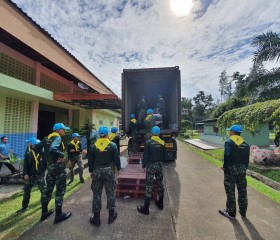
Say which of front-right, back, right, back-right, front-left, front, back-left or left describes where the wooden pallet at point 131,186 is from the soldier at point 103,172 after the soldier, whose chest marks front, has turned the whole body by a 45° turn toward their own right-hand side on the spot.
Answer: front

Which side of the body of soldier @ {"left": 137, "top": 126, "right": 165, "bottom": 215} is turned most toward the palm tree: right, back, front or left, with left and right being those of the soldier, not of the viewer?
right

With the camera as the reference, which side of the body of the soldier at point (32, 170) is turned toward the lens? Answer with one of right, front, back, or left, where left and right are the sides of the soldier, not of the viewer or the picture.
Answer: front

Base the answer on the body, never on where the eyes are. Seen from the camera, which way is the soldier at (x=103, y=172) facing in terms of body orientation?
away from the camera

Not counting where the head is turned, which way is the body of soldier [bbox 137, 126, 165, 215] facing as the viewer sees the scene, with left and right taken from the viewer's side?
facing away from the viewer and to the left of the viewer

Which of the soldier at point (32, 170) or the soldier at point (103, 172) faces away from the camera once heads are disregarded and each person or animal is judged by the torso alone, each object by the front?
the soldier at point (103, 172)

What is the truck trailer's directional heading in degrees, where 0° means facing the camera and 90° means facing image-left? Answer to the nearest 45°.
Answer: approximately 180°

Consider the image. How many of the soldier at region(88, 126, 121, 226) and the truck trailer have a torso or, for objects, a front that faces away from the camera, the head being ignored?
2

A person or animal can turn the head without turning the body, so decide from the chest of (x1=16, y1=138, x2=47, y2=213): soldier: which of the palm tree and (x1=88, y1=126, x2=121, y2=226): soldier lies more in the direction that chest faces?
the soldier
